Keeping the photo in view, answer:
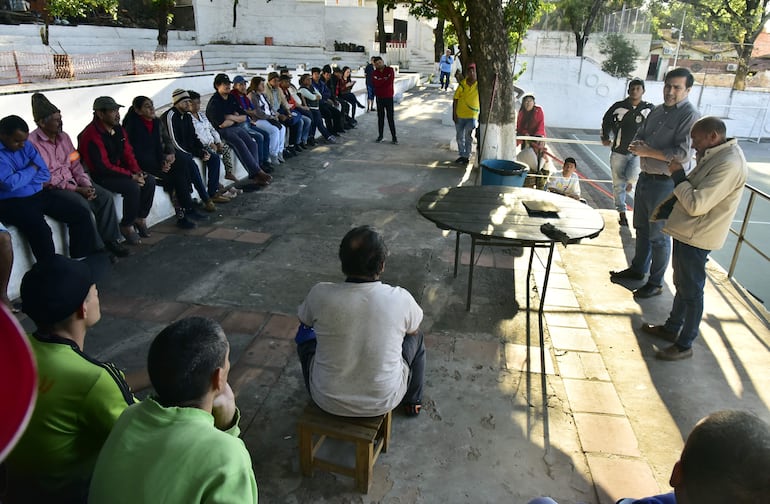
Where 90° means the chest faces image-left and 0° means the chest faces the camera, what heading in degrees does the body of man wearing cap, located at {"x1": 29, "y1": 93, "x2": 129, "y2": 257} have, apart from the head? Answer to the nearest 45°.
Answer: approximately 315°

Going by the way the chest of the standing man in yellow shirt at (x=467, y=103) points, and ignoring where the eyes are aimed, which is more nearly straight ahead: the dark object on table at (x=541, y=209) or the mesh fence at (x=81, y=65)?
the dark object on table

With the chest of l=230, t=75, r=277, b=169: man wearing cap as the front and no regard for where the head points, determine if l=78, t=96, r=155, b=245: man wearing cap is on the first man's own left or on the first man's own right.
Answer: on the first man's own right

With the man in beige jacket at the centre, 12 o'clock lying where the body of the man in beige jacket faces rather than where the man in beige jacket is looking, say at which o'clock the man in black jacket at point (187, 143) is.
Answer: The man in black jacket is roughly at 12 o'clock from the man in beige jacket.

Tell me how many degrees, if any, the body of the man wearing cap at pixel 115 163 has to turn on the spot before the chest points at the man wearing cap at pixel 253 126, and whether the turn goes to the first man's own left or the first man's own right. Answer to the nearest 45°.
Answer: approximately 90° to the first man's own left

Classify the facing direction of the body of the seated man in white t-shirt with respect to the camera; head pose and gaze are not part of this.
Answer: away from the camera

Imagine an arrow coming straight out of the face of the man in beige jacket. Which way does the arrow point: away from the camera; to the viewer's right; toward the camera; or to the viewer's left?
to the viewer's left

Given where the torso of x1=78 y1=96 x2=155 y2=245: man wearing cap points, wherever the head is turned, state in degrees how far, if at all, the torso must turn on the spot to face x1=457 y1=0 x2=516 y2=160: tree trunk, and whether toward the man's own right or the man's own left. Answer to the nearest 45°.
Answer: approximately 45° to the man's own left

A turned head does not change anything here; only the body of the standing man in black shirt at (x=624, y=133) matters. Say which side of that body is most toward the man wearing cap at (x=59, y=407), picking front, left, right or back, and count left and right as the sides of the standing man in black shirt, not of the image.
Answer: front

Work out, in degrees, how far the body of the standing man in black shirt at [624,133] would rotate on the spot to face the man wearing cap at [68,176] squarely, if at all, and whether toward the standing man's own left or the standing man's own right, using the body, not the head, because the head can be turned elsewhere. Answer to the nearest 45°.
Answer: approximately 45° to the standing man's own right

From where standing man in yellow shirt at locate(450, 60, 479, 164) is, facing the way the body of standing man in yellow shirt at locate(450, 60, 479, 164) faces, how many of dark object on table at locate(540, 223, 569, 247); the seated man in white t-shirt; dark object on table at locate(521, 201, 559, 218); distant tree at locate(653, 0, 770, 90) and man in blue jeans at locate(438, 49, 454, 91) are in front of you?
3

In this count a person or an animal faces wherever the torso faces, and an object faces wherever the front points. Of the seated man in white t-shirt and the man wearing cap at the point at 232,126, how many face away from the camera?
1

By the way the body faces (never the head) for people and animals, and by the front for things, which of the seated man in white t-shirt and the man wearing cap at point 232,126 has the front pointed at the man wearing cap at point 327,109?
the seated man in white t-shirt

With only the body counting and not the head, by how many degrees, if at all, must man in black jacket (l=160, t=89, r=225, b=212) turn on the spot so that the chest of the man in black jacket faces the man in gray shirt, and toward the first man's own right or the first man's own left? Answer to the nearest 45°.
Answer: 0° — they already face them

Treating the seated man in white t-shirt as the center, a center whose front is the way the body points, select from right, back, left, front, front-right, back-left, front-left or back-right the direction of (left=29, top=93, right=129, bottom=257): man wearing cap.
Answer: front-left

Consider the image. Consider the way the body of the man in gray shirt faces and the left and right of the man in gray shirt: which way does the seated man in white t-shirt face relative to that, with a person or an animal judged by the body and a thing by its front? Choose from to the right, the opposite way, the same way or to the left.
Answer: to the right

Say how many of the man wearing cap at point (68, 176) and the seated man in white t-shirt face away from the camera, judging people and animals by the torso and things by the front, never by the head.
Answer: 1

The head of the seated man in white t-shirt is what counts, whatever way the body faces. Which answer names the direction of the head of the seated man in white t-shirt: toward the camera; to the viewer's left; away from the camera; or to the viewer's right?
away from the camera
